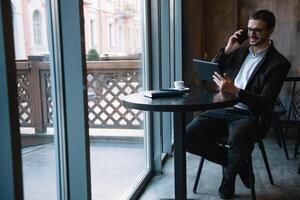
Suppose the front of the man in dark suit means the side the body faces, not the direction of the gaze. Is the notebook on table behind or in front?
in front

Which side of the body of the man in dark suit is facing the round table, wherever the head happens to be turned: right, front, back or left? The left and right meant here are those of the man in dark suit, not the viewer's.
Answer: front

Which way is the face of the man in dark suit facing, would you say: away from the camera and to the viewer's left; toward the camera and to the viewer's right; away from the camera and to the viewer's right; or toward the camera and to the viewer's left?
toward the camera and to the viewer's left

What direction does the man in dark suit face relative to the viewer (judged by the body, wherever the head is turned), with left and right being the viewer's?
facing the viewer and to the left of the viewer
